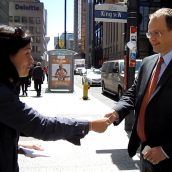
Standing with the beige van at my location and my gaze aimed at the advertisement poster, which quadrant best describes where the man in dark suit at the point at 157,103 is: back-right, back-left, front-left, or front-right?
back-left

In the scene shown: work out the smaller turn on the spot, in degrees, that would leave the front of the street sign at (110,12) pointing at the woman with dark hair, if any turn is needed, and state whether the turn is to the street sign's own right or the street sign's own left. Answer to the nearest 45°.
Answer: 0° — it already faces them

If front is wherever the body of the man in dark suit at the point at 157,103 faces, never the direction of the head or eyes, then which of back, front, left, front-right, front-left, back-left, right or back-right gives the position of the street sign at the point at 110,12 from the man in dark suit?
back-right

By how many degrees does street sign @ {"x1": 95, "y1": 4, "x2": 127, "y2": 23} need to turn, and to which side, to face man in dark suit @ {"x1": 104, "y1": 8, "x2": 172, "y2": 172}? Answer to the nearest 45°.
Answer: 0° — it already faces them

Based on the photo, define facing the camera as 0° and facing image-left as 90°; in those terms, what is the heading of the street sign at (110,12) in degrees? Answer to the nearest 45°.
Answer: approximately 0°

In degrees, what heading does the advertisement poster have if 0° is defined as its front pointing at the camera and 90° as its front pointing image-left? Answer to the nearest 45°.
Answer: approximately 0°

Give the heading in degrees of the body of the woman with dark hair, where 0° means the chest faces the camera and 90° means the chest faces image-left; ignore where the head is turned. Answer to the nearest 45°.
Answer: approximately 270°

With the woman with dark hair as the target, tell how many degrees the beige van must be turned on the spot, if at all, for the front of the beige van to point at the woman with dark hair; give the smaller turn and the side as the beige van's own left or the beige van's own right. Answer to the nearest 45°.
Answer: approximately 45° to the beige van's own right

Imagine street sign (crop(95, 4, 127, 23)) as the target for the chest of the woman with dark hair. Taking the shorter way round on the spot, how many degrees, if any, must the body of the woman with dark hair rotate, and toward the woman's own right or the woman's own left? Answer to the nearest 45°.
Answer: approximately 90° to the woman's own left

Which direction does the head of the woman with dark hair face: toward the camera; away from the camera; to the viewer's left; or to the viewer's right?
to the viewer's right

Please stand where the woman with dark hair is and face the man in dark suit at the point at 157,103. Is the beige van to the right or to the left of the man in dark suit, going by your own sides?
left
